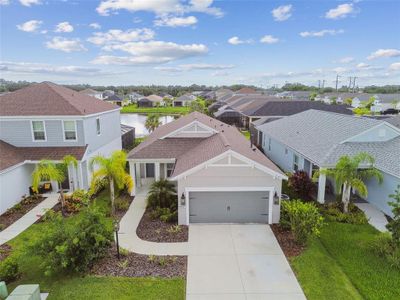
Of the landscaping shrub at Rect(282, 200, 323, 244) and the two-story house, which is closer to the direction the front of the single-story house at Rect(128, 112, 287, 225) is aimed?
the landscaping shrub

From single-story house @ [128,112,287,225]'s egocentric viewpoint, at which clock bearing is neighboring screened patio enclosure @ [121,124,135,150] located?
The neighboring screened patio enclosure is roughly at 5 o'clock from the single-story house.

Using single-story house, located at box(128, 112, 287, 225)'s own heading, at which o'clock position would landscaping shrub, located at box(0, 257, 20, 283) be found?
The landscaping shrub is roughly at 2 o'clock from the single-story house.

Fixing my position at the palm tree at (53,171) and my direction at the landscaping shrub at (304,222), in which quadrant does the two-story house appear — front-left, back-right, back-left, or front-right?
back-left

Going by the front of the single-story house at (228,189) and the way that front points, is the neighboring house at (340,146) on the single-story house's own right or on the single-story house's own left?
on the single-story house's own left

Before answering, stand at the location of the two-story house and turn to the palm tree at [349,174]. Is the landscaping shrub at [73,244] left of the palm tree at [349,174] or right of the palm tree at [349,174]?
right

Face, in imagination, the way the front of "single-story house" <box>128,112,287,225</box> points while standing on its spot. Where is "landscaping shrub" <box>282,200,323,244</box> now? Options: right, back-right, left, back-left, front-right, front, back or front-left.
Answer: front-left

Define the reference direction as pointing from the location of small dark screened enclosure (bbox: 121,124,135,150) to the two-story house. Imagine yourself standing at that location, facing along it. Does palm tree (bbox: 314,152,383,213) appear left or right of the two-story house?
left

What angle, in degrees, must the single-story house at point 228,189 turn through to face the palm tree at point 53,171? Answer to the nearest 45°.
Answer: approximately 90° to its right

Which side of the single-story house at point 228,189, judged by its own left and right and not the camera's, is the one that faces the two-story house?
right

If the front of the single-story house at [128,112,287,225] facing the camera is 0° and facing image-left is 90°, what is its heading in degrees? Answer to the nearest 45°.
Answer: approximately 0°
